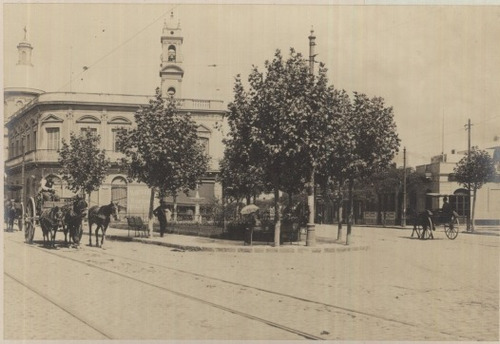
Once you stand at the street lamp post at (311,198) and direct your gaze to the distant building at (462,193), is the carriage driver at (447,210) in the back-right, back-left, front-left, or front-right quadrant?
front-right

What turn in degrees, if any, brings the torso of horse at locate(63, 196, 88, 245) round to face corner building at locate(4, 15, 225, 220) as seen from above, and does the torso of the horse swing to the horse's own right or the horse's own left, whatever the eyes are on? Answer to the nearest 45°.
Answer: approximately 135° to the horse's own left

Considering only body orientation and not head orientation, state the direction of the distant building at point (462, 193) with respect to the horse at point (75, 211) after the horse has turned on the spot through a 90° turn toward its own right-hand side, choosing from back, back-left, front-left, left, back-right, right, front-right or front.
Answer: back

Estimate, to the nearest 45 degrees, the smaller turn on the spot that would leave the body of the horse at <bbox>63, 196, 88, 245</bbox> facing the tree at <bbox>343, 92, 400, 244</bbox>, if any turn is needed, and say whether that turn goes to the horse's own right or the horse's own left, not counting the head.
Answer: approximately 45° to the horse's own left

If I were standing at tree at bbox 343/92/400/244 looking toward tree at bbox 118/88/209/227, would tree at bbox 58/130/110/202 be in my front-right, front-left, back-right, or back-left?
front-right

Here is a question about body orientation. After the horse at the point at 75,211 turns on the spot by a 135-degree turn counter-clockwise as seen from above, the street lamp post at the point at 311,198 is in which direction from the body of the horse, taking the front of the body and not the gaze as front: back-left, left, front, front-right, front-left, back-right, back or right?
right

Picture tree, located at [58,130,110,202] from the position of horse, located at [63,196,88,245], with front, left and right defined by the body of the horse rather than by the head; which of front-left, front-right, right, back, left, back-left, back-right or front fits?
back-left

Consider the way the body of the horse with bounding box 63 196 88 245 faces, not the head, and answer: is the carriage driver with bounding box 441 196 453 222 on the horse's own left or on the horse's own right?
on the horse's own left

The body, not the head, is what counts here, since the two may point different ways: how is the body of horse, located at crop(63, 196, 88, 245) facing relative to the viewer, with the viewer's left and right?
facing the viewer and to the right of the viewer
